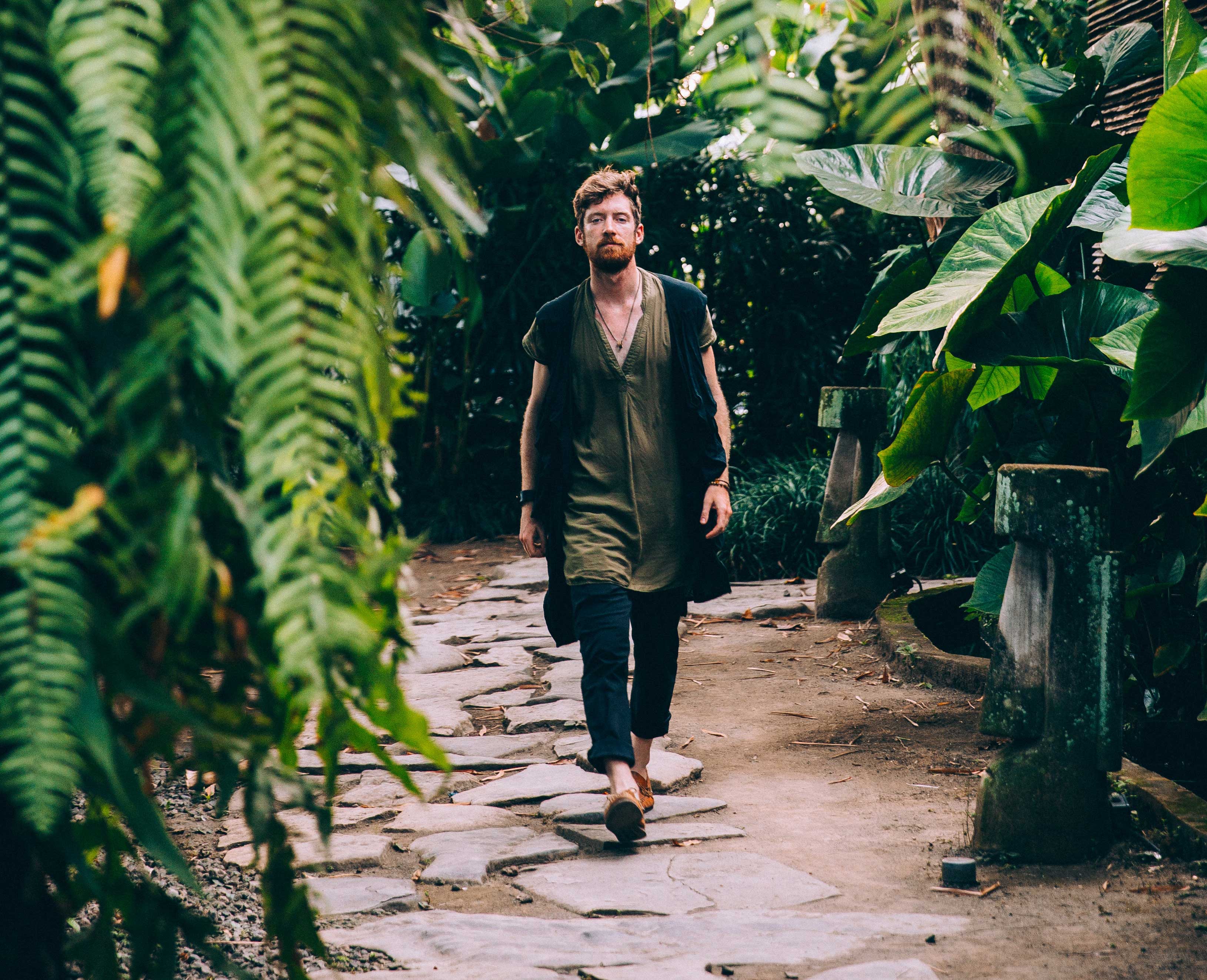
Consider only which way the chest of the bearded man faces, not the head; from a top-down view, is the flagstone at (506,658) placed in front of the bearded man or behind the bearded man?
behind

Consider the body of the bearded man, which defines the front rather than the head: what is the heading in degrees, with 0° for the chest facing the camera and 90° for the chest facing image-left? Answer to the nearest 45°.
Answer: approximately 0°

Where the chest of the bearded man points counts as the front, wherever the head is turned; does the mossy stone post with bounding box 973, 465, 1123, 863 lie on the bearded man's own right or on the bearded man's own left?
on the bearded man's own left

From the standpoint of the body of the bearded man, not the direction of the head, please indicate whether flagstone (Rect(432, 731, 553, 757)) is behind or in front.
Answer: behind

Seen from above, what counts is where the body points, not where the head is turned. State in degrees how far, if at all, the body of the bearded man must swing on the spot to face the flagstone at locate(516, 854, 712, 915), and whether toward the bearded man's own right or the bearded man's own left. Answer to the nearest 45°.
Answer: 0° — they already face it

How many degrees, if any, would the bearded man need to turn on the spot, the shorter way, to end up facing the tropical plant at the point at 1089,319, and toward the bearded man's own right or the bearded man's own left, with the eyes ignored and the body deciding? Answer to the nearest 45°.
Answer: approximately 90° to the bearded man's own left

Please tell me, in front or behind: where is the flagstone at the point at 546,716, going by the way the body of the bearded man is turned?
behind

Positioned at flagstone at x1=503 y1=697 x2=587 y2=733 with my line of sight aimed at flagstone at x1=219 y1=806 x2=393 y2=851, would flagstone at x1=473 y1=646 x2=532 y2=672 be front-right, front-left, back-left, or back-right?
back-right
